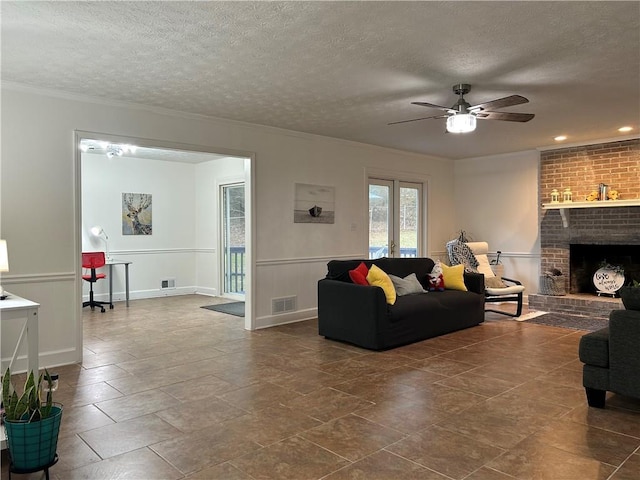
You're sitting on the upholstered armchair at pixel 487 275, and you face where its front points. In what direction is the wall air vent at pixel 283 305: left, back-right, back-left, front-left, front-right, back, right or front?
right

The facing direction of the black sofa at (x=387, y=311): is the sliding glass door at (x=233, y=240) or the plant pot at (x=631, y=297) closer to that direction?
the plant pot

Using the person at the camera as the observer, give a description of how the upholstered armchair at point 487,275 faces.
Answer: facing the viewer and to the right of the viewer

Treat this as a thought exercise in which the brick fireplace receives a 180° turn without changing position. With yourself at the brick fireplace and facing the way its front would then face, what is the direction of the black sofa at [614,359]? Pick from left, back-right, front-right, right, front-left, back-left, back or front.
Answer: back-right

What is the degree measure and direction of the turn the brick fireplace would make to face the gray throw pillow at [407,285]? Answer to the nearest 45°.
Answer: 0° — it already faces it

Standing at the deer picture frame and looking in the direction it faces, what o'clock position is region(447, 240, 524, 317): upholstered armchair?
The upholstered armchair is roughly at 10 o'clock from the deer picture frame.

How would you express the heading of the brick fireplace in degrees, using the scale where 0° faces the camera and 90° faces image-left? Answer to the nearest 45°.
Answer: approximately 45°
